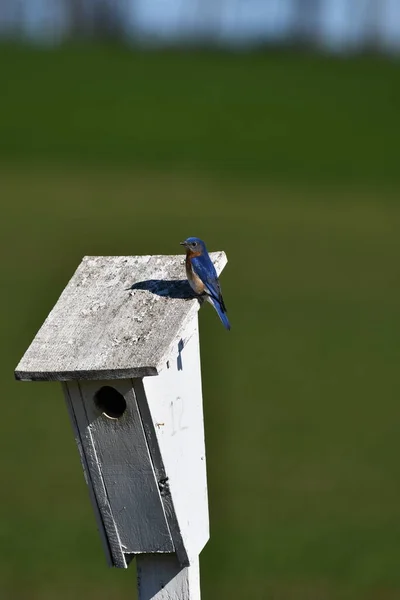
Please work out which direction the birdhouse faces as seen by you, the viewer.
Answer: facing the viewer and to the left of the viewer

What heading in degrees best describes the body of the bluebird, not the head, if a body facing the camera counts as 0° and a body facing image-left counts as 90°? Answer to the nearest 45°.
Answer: approximately 90°
